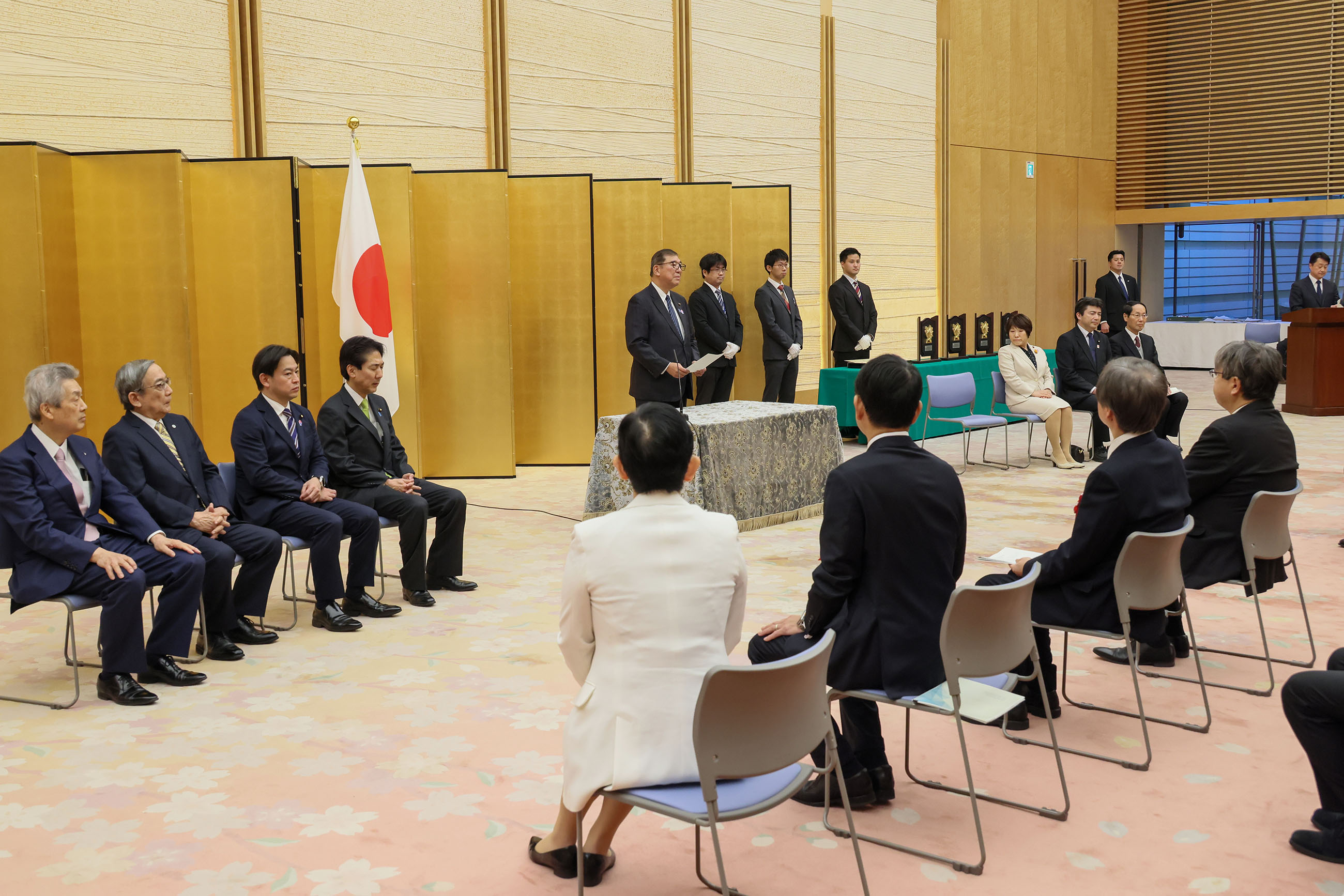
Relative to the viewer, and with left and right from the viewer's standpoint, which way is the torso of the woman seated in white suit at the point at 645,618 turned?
facing away from the viewer

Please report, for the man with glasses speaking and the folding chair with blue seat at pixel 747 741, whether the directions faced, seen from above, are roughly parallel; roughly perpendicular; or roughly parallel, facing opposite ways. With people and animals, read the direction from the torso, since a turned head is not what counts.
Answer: roughly parallel, facing opposite ways

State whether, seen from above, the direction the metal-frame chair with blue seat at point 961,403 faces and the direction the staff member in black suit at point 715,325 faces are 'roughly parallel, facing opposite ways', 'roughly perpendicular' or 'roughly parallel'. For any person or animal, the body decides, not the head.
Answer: roughly parallel

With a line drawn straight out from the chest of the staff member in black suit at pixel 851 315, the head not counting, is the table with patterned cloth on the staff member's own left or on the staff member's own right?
on the staff member's own right

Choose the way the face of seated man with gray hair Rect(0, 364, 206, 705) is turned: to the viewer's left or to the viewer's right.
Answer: to the viewer's right

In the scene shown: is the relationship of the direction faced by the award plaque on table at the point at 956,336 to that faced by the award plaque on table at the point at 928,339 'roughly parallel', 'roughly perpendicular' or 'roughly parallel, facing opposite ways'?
roughly parallel

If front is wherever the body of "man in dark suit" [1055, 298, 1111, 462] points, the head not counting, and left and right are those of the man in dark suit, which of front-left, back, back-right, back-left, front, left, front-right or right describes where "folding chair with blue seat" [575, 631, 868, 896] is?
front-right

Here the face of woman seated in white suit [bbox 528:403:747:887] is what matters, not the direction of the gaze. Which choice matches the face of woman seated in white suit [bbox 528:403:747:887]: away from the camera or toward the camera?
away from the camera

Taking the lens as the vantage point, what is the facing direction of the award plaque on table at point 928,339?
facing the viewer

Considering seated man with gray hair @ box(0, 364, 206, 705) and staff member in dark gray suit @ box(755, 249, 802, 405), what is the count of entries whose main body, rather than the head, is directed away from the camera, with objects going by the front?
0

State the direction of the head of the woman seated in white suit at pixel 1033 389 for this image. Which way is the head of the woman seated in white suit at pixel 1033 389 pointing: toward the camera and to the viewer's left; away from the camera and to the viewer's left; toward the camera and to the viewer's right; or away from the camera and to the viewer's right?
toward the camera and to the viewer's left

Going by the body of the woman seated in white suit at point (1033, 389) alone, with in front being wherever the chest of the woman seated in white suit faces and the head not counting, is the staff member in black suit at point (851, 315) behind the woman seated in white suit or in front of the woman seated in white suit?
behind

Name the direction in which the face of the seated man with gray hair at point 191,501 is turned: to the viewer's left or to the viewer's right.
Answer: to the viewer's right

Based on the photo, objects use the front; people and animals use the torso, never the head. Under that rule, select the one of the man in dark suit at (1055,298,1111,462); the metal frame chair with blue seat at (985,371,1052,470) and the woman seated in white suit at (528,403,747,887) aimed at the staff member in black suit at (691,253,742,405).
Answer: the woman seated in white suit
